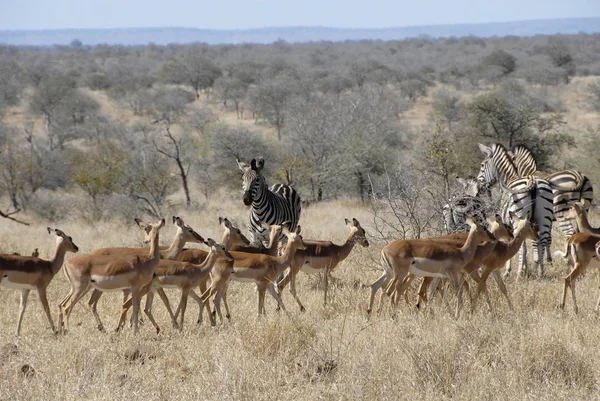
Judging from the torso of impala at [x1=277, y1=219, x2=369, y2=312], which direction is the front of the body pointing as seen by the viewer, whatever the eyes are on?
to the viewer's right

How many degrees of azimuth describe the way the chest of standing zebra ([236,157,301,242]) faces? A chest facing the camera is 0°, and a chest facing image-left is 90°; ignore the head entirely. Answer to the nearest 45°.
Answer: approximately 45°

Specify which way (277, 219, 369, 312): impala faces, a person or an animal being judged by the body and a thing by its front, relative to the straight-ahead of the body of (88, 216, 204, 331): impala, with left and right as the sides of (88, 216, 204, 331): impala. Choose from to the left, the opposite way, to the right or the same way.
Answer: the same way

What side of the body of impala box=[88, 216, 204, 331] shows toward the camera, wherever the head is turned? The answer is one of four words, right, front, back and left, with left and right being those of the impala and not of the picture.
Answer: right

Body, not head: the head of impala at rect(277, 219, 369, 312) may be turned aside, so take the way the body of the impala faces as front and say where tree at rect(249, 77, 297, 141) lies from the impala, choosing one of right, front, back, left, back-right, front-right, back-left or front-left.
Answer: left

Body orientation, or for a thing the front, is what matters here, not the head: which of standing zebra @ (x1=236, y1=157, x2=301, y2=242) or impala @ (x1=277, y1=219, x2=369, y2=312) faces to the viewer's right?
the impala

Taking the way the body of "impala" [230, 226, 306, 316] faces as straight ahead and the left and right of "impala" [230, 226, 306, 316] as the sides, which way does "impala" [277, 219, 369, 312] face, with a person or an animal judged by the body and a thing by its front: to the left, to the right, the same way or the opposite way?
the same way

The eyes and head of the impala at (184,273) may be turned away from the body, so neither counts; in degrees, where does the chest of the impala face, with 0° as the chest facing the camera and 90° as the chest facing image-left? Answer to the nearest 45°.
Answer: approximately 270°

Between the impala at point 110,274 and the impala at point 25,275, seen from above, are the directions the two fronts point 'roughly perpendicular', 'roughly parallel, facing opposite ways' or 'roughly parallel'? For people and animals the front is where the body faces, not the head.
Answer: roughly parallel

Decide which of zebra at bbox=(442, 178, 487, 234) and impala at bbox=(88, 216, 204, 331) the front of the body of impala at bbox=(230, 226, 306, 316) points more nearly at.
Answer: the zebra

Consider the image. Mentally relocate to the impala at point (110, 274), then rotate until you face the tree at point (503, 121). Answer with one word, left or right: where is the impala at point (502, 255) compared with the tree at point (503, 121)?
right

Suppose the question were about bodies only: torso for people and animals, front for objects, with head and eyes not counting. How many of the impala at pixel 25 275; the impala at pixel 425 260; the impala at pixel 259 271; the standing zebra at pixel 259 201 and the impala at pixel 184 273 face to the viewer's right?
4

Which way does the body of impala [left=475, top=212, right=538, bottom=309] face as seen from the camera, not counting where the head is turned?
to the viewer's right

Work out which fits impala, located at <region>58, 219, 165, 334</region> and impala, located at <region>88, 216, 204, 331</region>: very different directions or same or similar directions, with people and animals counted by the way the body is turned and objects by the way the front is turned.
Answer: same or similar directions

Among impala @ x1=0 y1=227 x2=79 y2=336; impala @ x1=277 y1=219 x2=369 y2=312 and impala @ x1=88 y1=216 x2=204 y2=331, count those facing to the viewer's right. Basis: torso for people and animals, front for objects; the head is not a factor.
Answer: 3

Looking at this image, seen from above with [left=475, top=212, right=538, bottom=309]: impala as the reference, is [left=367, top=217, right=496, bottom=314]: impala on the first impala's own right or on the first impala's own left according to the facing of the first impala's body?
on the first impala's own right

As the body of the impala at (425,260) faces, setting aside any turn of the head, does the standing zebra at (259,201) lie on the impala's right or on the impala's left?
on the impala's left

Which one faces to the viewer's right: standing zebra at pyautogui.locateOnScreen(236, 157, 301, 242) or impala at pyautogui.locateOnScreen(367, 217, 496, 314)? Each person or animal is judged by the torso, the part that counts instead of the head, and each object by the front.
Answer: the impala

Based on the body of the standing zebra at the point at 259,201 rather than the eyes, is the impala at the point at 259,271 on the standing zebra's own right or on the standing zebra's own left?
on the standing zebra's own left
